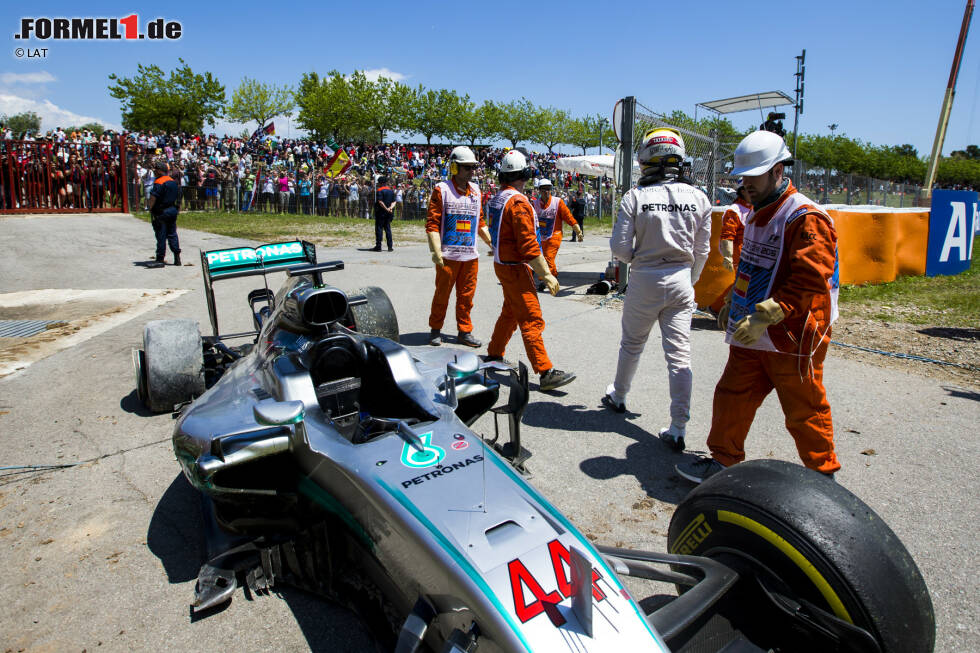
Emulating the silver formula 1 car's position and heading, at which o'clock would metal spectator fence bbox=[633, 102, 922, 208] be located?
The metal spectator fence is roughly at 8 o'clock from the silver formula 1 car.

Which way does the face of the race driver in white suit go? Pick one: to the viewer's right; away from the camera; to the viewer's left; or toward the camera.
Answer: away from the camera

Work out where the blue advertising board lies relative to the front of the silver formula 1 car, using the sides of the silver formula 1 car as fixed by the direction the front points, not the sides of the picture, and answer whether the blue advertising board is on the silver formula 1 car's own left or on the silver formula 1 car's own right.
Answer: on the silver formula 1 car's own left

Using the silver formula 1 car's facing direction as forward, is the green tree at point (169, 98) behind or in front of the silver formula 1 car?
behind

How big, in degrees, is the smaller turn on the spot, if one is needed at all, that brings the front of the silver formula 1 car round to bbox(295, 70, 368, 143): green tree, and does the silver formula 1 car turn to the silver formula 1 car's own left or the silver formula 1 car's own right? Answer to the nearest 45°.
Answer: approximately 135° to the silver formula 1 car's own left

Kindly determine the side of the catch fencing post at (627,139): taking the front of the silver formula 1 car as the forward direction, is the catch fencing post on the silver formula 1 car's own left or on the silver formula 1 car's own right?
on the silver formula 1 car's own left

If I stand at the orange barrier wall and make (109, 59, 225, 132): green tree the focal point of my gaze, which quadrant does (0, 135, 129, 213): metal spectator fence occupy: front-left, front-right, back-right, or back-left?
front-left

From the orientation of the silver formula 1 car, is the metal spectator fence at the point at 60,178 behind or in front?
behind

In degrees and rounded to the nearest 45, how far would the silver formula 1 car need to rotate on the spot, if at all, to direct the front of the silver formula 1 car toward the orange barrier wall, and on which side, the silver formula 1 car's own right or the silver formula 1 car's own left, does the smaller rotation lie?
approximately 90° to the silver formula 1 car's own left

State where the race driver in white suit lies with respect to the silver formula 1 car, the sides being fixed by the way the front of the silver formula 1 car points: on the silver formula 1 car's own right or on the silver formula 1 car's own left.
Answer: on the silver formula 1 car's own left

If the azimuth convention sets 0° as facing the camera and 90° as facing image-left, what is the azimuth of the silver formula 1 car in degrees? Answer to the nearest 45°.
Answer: approximately 315°
